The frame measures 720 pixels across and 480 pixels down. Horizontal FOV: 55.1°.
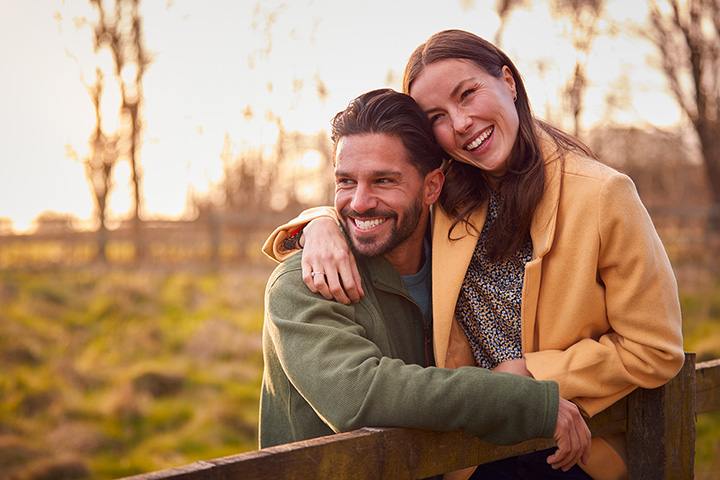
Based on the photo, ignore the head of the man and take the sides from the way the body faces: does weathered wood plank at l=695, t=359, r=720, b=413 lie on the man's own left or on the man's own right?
on the man's own left

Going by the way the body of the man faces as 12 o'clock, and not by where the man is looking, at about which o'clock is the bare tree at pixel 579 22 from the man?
The bare tree is roughly at 8 o'clock from the man.

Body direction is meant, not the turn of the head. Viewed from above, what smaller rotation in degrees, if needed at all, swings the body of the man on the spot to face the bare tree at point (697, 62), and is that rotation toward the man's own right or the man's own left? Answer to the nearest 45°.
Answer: approximately 90° to the man's own left

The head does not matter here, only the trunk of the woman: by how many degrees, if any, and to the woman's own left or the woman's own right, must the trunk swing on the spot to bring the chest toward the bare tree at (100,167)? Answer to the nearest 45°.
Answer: approximately 90° to the woman's own right

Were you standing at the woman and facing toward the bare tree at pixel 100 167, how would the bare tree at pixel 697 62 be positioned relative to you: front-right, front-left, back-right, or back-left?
front-right

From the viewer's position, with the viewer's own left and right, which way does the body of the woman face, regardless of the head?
facing the viewer and to the left of the viewer

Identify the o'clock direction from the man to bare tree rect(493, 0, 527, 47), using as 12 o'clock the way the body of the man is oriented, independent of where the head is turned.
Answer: The bare tree is roughly at 8 o'clock from the man.

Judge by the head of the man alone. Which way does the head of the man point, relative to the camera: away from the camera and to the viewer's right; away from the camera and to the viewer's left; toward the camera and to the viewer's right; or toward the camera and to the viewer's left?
toward the camera and to the viewer's left

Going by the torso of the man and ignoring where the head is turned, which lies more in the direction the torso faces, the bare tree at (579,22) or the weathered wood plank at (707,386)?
the weathered wood plank

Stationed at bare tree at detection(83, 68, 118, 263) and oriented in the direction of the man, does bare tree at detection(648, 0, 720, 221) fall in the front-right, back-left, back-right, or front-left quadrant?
front-left

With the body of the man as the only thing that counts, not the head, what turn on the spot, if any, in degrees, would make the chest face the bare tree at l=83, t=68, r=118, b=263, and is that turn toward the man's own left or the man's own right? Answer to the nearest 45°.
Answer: approximately 180°

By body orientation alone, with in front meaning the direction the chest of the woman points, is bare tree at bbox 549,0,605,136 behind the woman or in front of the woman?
behind
